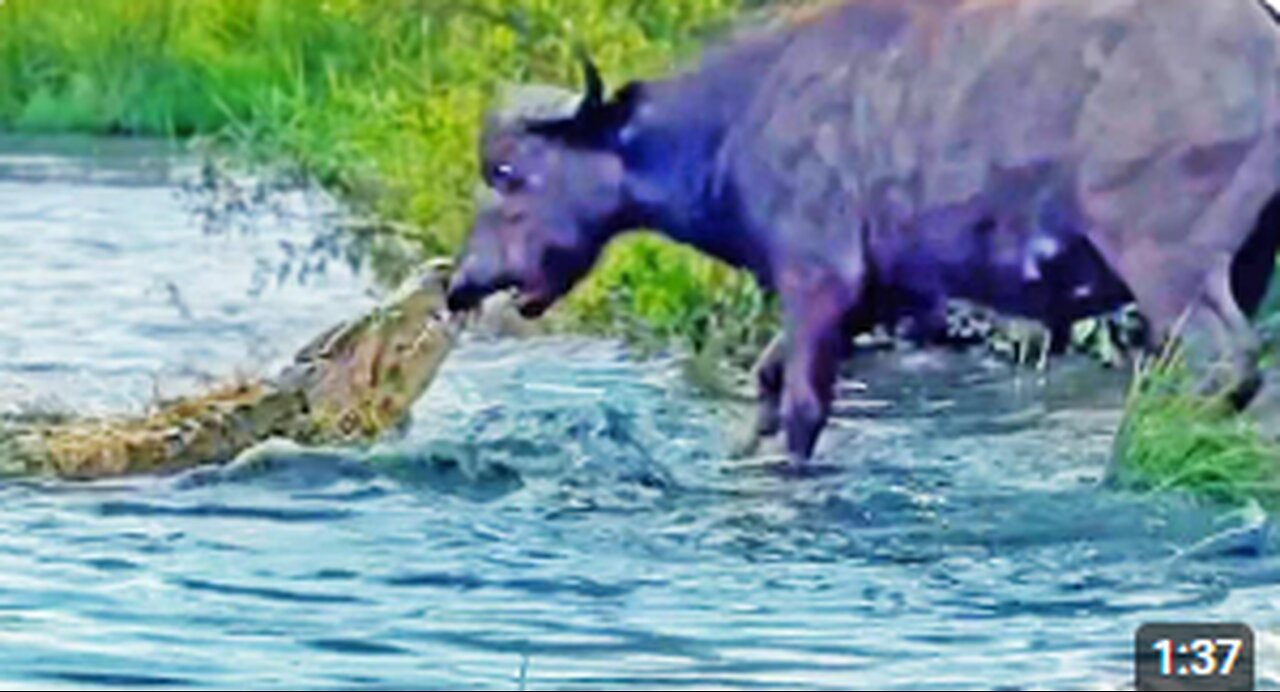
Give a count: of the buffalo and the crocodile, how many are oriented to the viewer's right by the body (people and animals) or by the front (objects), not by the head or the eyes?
1

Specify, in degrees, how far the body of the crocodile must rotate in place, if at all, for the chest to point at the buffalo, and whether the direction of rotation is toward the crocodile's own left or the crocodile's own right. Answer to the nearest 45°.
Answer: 0° — it already faces it

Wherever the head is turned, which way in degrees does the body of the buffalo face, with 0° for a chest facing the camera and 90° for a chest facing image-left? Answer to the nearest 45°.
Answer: approximately 90°

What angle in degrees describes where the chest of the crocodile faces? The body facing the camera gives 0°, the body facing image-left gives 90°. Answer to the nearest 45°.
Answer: approximately 270°

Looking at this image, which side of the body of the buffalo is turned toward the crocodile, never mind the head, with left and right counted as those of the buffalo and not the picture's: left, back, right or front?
front

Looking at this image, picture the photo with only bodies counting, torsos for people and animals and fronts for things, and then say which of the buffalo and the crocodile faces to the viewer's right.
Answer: the crocodile

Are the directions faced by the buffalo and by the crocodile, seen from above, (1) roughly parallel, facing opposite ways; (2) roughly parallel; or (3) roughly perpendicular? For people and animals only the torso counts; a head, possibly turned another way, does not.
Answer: roughly parallel, facing opposite ways
